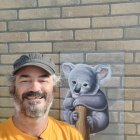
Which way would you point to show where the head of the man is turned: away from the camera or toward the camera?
toward the camera

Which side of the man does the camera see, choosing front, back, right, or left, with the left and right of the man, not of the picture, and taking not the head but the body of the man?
front
